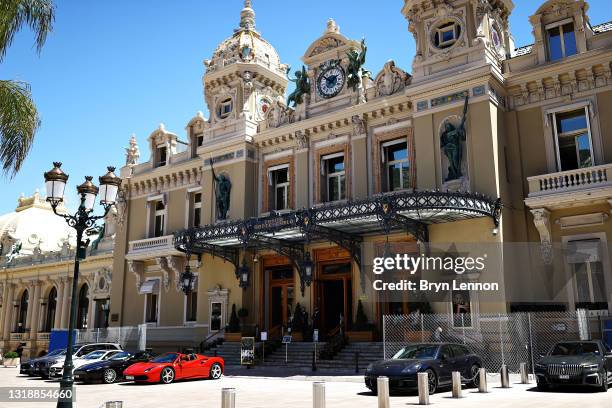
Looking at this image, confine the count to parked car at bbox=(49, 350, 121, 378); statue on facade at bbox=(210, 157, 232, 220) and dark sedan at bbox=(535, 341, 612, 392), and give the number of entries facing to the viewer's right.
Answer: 0

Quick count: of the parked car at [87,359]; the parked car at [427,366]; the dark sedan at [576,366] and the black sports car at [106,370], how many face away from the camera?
0

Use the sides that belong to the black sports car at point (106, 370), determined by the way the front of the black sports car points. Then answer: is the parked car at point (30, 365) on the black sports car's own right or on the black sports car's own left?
on the black sports car's own right

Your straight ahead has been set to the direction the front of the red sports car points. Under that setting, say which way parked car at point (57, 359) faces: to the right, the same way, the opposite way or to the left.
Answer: the same way

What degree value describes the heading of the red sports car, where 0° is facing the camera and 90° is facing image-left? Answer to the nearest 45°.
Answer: approximately 45°

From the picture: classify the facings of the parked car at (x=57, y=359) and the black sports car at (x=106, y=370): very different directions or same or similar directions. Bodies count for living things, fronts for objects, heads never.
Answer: same or similar directions

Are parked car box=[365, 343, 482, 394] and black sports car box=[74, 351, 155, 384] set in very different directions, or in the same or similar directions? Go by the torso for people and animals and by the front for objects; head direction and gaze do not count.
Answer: same or similar directions

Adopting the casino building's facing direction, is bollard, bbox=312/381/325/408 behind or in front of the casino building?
in front

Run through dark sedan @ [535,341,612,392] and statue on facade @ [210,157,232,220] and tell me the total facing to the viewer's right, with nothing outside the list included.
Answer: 0

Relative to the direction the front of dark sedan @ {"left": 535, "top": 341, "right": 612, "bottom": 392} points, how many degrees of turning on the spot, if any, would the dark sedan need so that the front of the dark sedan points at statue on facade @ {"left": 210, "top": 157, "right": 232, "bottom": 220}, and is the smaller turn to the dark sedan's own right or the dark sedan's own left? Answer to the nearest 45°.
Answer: approximately 90° to the dark sedan's own right

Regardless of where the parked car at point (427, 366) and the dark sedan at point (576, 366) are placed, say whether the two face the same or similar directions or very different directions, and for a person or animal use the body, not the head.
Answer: same or similar directions

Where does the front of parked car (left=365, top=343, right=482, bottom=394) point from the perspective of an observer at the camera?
facing the viewer and to the left of the viewer
